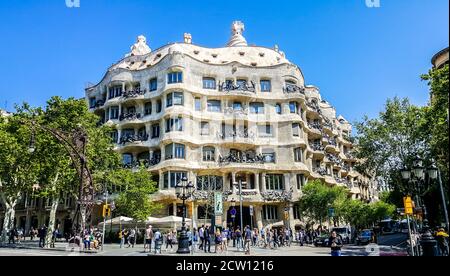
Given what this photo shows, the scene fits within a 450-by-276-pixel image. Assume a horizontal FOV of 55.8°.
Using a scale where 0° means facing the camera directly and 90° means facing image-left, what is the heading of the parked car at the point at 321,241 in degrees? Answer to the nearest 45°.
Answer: approximately 45°

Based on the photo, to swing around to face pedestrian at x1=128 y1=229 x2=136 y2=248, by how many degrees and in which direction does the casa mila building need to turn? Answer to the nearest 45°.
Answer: approximately 45° to its right

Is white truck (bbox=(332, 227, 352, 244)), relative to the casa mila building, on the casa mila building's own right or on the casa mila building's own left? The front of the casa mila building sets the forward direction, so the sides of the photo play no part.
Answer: on the casa mila building's own left

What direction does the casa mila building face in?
toward the camera

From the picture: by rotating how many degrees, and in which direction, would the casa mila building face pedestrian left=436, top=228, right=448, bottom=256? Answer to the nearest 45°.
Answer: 0° — it already faces them

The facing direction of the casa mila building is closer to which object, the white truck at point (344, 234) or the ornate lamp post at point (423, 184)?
the ornate lamp post
